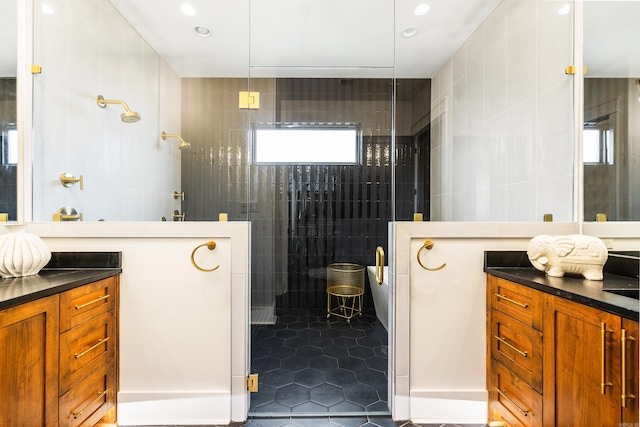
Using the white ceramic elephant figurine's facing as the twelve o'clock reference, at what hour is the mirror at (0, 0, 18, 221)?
The mirror is roughly at 11 o'clock from the white ceramic elephant figurine.

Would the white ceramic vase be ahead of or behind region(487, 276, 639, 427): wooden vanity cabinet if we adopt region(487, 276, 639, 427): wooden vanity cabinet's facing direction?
ahead

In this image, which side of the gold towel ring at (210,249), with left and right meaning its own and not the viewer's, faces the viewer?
front

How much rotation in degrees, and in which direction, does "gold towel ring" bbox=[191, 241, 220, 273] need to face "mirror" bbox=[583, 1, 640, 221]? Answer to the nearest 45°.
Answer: approximately 45° to its left

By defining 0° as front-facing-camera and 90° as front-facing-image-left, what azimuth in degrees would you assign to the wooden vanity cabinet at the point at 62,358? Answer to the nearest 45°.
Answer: approximately 315°

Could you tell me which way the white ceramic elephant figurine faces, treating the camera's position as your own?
facing to the left of the viewer

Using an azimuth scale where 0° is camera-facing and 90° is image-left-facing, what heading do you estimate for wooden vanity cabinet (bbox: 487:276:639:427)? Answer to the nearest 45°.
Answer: approximately 45°

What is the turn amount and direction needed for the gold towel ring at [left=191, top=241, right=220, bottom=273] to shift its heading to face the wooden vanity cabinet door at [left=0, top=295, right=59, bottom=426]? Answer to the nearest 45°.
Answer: approximately 45° to its right
